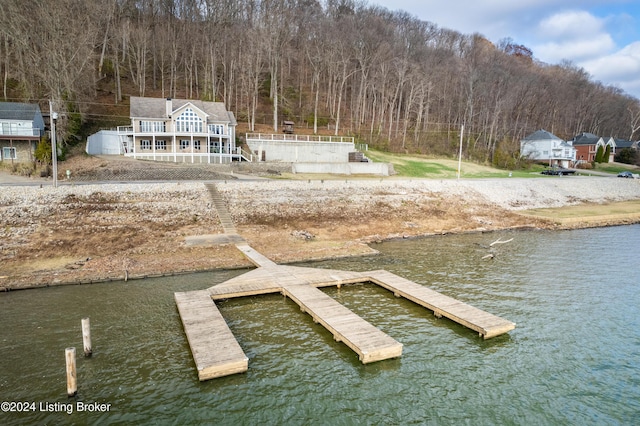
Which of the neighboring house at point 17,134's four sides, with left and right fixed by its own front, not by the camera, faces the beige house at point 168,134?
left

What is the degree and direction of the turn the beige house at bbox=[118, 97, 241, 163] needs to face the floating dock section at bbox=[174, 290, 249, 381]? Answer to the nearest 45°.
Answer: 0° — it already faces it

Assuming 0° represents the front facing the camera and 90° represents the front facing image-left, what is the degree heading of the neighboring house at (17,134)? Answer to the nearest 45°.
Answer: approximately 0°

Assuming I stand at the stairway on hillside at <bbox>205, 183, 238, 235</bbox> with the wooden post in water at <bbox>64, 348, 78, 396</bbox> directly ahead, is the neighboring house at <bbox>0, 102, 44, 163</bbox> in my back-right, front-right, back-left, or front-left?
back-right

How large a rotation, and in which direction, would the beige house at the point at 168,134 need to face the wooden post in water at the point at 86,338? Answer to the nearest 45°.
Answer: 0° — it already faces it

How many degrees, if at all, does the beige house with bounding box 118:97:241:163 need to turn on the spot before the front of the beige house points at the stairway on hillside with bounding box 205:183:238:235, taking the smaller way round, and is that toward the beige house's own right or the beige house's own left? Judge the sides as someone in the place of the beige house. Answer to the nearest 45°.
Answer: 0° — it already faces it

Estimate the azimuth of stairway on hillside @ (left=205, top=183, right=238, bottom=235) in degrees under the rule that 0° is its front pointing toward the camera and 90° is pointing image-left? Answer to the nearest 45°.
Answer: approximately 0°

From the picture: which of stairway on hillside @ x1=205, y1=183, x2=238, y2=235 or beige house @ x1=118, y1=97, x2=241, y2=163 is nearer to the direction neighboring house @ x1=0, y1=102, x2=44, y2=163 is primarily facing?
the stairway on hillside

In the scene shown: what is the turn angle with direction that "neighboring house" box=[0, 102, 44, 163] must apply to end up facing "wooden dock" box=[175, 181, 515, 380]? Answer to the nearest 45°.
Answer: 0° — it already faces it

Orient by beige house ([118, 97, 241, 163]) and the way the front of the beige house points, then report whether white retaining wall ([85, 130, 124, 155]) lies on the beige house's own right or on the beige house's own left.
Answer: on the beige house's own right
